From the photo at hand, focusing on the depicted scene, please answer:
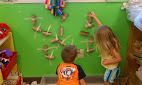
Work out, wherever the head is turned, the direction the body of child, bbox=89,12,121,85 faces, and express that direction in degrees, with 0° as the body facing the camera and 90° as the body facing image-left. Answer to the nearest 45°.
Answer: approximately 180°

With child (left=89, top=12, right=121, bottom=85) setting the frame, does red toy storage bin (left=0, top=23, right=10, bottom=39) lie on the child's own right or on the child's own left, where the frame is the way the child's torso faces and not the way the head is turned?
on the child's own left

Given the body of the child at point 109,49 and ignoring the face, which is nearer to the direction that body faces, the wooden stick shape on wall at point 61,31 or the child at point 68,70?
the wooden stick shape on wall

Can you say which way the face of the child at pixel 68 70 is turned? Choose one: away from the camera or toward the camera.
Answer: away from the camera

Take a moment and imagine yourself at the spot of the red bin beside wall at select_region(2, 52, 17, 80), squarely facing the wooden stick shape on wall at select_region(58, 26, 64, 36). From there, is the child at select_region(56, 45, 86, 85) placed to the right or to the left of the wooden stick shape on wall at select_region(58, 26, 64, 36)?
right

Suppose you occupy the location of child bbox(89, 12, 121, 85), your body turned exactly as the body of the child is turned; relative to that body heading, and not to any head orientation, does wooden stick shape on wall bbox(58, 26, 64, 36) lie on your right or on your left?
on your left

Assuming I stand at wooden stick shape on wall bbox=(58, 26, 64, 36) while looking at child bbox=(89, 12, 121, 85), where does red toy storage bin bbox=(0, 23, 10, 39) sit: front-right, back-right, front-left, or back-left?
back-right

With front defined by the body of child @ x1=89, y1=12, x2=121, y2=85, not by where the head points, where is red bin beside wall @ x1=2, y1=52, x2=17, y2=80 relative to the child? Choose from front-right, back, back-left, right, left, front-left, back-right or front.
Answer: left
